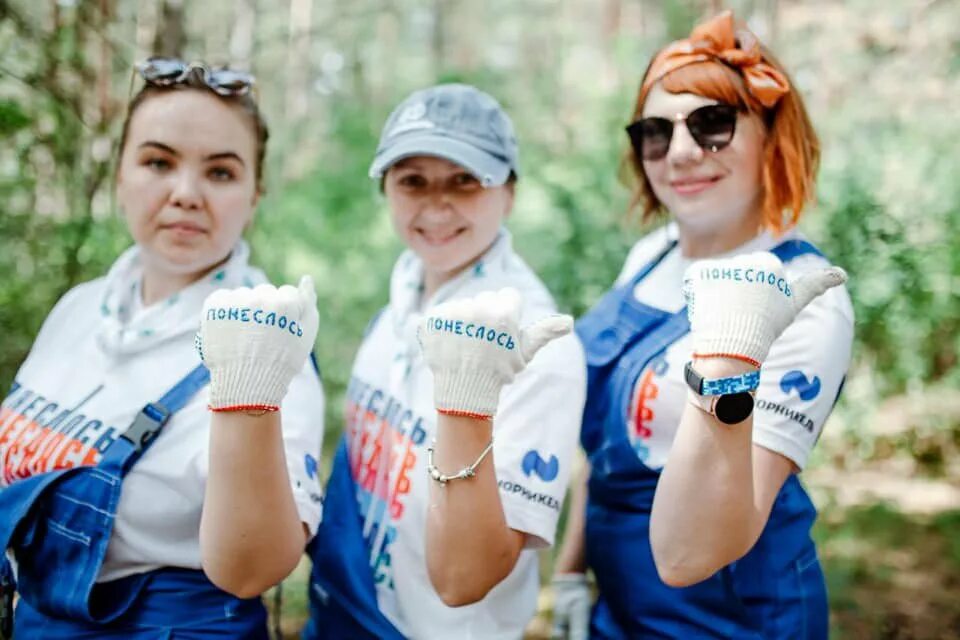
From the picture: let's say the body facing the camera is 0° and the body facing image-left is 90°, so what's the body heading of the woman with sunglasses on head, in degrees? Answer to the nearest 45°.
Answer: approximately 45°

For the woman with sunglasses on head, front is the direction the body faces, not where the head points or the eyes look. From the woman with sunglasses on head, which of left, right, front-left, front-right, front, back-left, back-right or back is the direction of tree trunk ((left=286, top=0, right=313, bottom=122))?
back-right

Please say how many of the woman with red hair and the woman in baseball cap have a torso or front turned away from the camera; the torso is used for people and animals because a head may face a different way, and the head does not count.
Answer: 0

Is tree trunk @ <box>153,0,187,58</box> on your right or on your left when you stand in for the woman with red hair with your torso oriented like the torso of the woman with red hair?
on your right

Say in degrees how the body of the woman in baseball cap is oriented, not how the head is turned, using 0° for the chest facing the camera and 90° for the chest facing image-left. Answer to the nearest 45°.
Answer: approximately 45°

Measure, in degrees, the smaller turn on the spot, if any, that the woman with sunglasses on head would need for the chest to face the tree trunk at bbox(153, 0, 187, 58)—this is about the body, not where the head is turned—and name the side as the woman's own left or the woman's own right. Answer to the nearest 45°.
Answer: approximately 135° to the woman's own right

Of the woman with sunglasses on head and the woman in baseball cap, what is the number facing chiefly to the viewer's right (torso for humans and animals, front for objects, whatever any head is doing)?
0

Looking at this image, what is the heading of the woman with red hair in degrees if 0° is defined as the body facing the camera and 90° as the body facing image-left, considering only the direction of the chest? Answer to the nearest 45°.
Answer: approximately 45°
